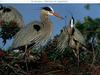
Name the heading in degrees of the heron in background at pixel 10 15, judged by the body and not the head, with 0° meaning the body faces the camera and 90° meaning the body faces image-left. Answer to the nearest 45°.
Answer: approximately 90°

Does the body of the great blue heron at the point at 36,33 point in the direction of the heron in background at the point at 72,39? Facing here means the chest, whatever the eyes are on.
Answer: yes

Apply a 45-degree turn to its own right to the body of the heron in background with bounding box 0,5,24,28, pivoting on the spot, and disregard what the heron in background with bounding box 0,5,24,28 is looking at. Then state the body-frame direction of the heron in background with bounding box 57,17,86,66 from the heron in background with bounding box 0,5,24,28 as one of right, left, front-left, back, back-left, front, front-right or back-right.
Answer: back-right

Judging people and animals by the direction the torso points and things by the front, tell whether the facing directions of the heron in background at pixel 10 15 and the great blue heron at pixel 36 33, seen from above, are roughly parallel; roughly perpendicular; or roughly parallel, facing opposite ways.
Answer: roughly parallel, facing opposite ways

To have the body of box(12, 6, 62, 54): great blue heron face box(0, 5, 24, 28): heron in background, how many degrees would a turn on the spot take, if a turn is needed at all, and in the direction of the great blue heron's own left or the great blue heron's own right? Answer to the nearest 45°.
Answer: approximately 180°

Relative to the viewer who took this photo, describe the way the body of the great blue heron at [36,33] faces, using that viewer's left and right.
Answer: facing to the right of the viewer
